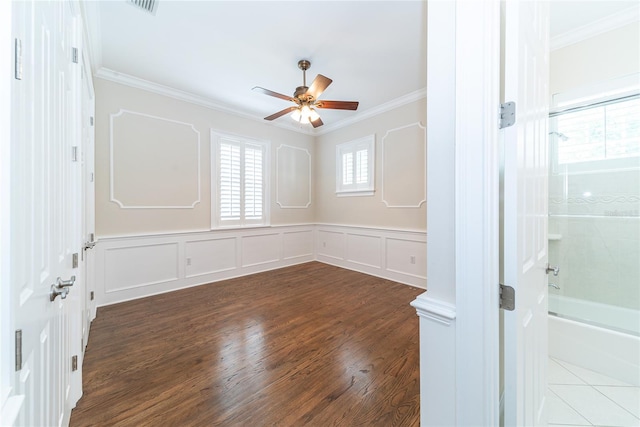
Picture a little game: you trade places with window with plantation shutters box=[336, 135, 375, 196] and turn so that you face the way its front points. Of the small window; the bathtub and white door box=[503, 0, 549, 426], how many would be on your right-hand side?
0

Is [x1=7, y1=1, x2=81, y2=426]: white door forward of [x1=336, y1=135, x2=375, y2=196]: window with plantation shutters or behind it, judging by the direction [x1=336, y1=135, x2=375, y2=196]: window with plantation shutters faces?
forward

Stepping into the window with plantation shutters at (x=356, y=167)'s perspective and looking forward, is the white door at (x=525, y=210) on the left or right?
on its left

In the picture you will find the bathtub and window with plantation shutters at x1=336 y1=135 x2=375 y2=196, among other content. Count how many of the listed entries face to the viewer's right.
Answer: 0

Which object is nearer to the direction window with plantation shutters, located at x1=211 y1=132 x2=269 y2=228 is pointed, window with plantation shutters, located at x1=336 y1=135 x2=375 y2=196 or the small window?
the small window

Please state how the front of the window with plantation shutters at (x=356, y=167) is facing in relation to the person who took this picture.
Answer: facing the viewer and to the left of the viewer

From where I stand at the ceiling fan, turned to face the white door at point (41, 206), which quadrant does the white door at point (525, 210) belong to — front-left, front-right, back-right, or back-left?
front-left

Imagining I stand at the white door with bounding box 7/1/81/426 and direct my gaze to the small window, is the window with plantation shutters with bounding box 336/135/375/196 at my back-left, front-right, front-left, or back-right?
front-left

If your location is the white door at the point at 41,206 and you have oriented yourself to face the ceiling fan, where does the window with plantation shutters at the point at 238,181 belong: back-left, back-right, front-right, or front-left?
front-left

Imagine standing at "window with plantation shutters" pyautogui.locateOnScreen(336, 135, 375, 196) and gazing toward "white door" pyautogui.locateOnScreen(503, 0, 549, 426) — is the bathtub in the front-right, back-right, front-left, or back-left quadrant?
front-left

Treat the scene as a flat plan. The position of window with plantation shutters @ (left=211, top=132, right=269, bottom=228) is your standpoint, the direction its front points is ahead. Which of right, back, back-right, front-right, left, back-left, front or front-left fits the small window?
front

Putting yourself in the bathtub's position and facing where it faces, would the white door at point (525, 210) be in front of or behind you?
in front

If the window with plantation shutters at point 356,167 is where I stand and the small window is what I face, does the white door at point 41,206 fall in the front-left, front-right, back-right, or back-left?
front-right

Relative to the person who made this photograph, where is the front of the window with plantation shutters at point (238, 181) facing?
facing the viewer and to the right of the viewer

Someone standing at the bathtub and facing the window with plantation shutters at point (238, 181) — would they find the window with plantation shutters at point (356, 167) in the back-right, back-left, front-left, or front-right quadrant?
front-right

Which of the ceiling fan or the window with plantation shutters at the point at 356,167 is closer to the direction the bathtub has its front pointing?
the ceiling fan

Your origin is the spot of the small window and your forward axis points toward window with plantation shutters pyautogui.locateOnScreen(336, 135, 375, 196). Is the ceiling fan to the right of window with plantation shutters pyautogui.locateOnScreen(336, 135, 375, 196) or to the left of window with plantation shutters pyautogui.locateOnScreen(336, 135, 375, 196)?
left
